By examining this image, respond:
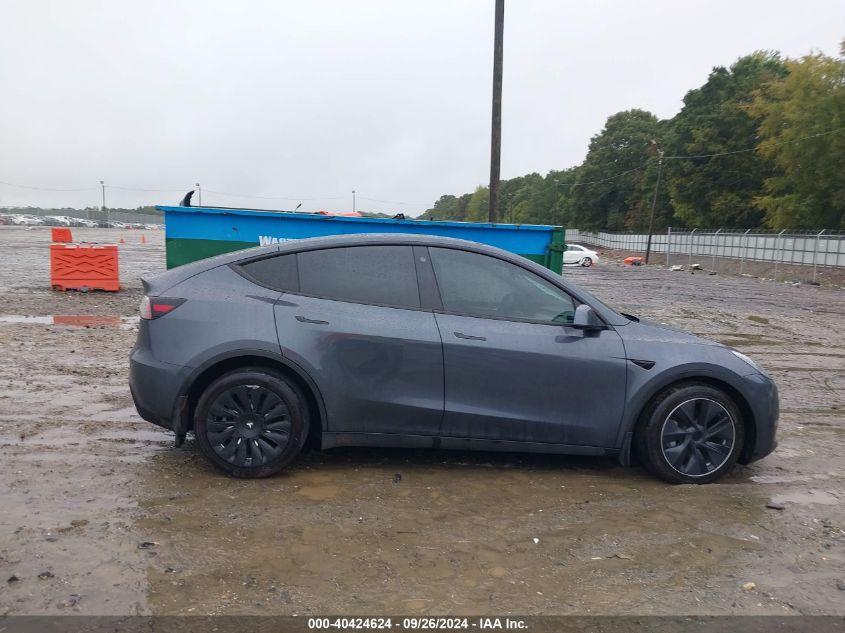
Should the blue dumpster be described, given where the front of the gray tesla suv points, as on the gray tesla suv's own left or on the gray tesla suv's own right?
on the gray tesla suv's own left

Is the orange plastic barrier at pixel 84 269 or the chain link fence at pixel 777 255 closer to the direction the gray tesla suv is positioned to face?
the chain link fence

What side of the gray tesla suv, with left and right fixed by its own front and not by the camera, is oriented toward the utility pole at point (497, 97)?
left

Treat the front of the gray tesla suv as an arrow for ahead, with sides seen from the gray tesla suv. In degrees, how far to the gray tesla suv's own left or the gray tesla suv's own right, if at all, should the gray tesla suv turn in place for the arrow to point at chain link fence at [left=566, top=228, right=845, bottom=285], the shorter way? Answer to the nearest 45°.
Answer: approximately 45° to the gray tesla suv's own left

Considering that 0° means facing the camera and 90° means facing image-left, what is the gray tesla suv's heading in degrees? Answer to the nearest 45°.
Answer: approximately 270°

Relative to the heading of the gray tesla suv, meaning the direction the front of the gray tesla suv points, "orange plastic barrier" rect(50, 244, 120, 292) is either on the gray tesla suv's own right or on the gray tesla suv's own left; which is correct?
on the gray tesla suv's own left

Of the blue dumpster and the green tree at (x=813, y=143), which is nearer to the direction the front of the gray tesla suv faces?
the green tree

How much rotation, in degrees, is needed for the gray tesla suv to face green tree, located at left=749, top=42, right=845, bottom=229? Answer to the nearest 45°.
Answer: approximately 45° to its left

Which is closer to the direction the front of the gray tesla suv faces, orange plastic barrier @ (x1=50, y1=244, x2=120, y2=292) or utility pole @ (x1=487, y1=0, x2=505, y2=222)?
the utility pole
